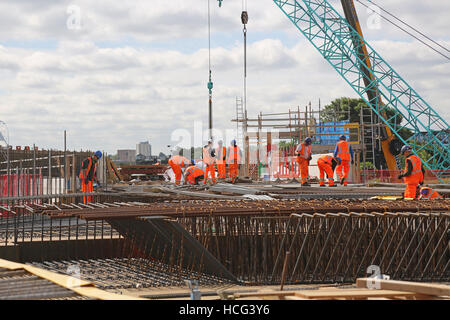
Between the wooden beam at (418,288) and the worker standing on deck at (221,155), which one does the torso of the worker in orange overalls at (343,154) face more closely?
the worker standing on deck

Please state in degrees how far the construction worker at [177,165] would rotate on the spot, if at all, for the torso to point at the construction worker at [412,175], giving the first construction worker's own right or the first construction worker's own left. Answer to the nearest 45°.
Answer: approximately 45° to the first construction worker's own right

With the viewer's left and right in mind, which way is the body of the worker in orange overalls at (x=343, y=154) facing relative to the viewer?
facing away from the viewer

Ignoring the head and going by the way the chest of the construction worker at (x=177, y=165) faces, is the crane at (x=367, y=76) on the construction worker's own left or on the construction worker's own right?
on the construction worker's own left

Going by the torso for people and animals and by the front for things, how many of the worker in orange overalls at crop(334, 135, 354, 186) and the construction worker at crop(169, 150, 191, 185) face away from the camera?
1

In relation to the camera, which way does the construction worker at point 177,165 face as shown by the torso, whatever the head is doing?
to the viewer's right

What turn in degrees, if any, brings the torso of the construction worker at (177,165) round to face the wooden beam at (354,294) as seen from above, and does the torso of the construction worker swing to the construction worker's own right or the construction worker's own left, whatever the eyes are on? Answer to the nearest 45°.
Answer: approximately 90° to the construction worker's own right

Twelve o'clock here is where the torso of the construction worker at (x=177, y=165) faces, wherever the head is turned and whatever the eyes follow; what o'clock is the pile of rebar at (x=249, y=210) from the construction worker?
The pile of rebar is roughly at 3 o'clock from the construction worker.

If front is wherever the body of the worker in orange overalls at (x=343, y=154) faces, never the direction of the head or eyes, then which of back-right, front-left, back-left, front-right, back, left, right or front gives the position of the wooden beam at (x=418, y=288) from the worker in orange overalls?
back

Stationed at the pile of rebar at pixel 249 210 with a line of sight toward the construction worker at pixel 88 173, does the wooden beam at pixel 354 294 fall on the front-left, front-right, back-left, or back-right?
back-left

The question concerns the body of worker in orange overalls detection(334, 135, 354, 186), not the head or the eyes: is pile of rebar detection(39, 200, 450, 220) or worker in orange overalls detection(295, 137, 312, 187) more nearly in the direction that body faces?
the worker in orange overalls
